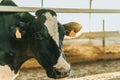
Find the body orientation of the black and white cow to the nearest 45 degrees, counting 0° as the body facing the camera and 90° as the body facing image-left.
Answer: approximately 315°
